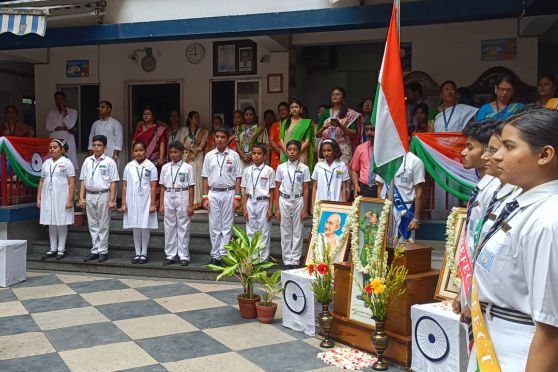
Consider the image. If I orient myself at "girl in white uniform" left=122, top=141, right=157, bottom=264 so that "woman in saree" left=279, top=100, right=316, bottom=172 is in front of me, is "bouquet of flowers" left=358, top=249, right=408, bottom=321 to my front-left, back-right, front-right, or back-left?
front-right

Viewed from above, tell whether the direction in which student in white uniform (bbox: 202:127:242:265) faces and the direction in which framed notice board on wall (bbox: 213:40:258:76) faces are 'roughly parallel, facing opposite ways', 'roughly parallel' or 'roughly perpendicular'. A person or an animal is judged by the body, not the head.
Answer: roughly parallel

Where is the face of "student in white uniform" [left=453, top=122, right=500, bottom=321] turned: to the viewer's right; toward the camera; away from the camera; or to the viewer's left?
to the viewer's left

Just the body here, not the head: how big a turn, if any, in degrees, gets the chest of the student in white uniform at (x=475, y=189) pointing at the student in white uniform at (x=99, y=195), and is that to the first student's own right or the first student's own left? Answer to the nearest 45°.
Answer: approximately 45° to the first student's own right

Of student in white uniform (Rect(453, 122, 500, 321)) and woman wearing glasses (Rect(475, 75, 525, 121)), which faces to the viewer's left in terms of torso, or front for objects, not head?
the student in white uniform

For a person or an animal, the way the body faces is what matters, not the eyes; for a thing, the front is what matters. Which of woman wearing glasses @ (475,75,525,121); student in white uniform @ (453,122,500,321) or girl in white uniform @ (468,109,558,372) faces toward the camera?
the woman wearing glasses

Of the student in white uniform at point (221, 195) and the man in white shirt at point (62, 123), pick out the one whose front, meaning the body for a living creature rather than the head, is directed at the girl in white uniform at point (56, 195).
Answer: the man in white shirt

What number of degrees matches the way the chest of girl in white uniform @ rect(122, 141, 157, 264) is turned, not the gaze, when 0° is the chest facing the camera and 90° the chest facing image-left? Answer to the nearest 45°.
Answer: approximately 0°

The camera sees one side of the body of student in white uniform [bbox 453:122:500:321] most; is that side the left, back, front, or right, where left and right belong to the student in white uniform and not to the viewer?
left

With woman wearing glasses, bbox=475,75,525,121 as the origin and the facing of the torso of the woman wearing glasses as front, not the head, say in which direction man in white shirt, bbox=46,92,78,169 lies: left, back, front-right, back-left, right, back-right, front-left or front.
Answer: right

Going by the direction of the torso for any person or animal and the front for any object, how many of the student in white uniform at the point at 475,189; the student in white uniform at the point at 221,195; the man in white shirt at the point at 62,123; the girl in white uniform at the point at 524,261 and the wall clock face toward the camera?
3

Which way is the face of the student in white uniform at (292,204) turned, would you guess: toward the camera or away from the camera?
toward the camera

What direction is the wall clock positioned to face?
toward the camera

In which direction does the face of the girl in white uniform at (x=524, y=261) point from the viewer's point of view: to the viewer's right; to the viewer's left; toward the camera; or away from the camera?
to the viewer's left

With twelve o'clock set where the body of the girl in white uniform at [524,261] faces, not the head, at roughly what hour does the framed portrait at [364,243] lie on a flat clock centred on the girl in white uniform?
The framed portrait is roughly at 2 o'clock from the girl in white uniform.

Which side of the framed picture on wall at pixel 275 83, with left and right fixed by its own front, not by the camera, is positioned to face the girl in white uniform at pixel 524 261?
front

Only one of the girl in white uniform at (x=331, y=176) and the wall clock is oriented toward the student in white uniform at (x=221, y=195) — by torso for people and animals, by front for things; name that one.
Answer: the wall clock

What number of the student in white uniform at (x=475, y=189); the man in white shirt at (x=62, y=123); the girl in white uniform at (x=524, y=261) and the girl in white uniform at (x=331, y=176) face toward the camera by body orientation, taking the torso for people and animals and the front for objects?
2

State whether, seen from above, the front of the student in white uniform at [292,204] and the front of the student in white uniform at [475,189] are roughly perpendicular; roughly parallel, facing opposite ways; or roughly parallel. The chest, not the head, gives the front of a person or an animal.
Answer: roughly perpendicular

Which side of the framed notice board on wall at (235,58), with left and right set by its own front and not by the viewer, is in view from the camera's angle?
front

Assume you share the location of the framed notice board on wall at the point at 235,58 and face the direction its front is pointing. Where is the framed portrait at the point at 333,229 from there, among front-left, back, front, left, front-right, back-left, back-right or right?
front
